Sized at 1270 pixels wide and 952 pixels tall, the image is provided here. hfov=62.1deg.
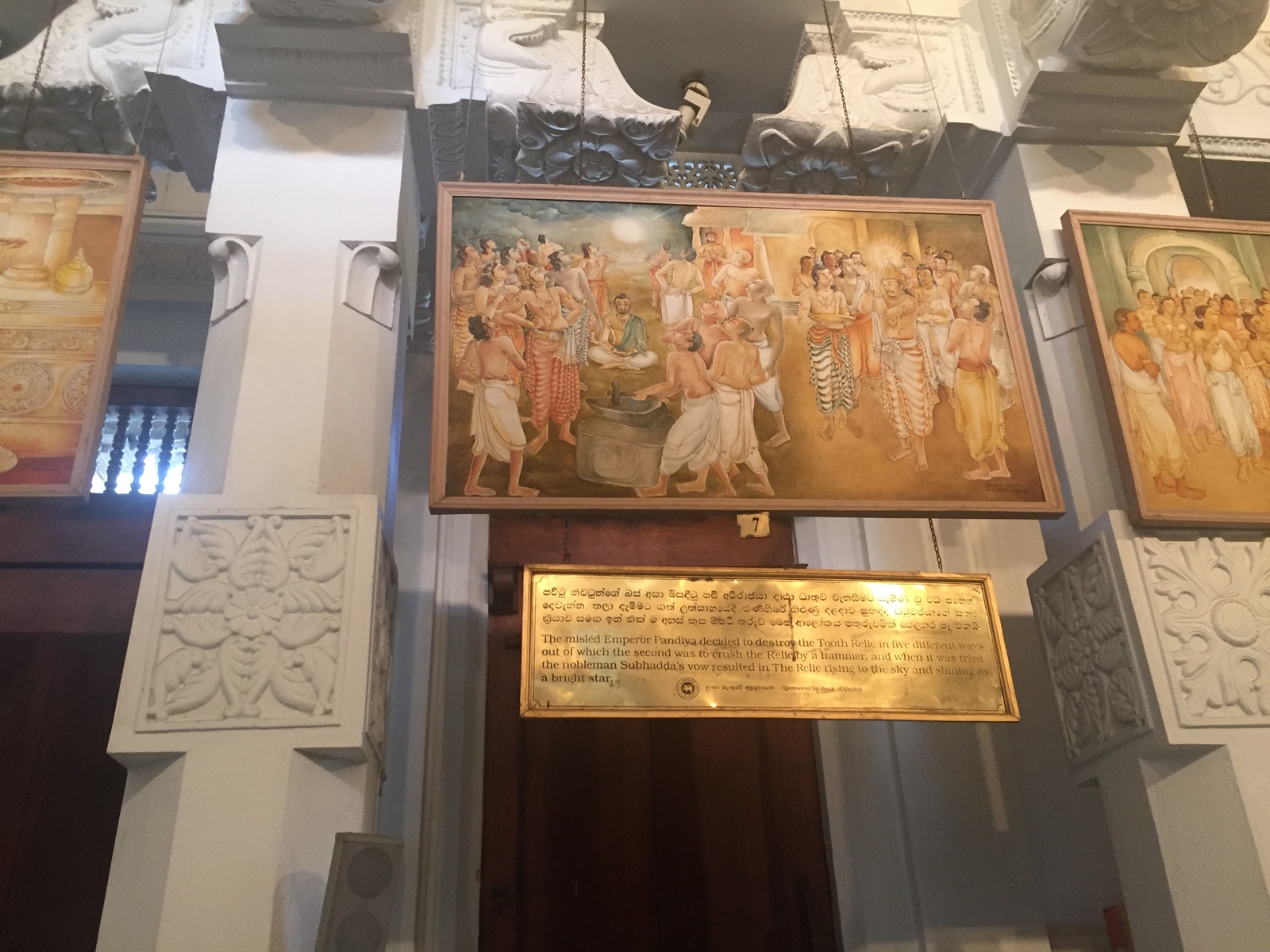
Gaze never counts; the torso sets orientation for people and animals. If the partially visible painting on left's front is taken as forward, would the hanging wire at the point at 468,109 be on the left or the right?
on its left

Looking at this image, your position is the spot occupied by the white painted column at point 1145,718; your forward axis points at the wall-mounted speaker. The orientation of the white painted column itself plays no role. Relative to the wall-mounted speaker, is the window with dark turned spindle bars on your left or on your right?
right

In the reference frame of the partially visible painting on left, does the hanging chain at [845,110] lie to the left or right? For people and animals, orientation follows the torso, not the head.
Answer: on its left

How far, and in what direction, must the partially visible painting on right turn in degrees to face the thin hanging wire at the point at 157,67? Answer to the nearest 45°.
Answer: approximately 45° to its right

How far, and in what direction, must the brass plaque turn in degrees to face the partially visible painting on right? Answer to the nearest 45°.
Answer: approximately 90° to its left

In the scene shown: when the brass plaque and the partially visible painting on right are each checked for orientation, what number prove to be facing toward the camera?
2

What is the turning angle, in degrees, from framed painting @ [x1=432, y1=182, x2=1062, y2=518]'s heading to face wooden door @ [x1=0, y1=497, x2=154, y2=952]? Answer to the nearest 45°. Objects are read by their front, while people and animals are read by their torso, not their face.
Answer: approximately 90° to its right

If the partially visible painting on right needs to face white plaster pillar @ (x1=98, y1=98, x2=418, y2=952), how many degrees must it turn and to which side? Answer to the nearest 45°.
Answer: approximately 45° to its right

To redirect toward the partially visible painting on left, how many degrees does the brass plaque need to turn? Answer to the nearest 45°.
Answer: approximately 90° to its right
